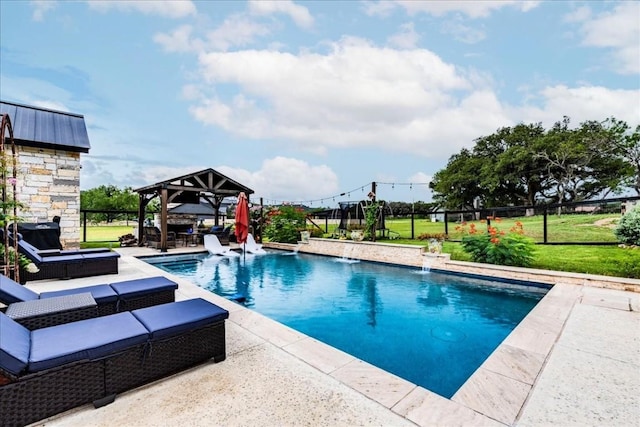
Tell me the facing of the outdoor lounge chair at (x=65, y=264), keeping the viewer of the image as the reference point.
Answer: facing to the right of the viewer

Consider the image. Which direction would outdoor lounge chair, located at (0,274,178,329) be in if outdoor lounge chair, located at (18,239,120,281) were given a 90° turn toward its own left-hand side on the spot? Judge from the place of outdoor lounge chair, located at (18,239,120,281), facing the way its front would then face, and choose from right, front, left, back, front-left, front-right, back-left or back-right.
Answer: back

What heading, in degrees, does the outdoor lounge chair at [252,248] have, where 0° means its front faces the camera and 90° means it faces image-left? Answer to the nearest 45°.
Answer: approximately 315°

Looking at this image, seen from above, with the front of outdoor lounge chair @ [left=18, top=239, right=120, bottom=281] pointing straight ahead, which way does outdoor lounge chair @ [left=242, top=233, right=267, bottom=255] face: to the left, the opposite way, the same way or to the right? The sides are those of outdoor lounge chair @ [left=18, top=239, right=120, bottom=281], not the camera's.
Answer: to the right

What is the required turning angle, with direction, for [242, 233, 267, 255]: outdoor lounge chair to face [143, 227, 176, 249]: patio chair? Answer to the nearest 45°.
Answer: approximately 135° to its right

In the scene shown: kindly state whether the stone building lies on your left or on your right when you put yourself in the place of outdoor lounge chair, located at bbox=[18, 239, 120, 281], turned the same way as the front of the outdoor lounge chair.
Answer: on your left

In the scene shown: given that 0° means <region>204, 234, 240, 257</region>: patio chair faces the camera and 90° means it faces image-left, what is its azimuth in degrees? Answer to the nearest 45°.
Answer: approximately 315°
